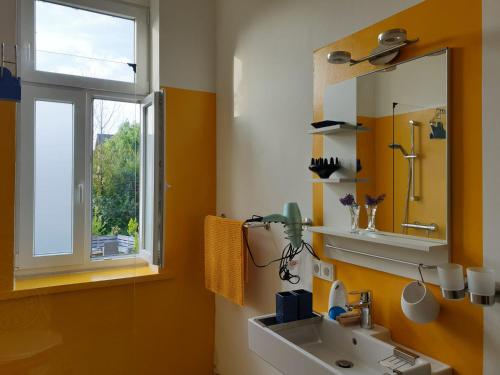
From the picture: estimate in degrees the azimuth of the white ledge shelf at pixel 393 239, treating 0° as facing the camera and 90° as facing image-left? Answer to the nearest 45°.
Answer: approximately 45°

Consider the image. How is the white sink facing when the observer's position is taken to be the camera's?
facing the viewer and to the left of the viewer

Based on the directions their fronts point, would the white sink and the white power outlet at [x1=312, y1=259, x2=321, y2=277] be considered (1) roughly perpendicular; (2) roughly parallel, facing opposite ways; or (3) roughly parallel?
roughly parallel

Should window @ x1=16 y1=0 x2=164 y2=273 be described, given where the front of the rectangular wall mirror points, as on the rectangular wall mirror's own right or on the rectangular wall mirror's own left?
on the rectangular wall mirror's own right

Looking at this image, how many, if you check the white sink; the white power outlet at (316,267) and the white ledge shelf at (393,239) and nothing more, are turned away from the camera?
0

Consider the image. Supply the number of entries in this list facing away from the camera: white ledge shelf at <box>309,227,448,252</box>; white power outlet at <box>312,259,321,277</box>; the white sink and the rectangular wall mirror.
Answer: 0

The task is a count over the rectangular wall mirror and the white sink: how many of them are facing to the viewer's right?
0
